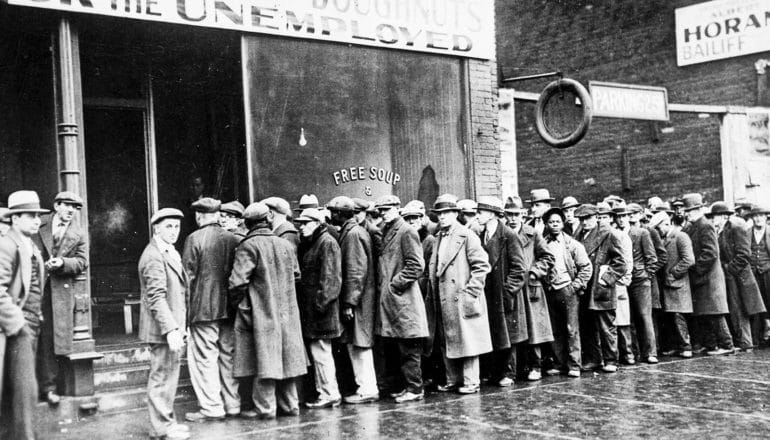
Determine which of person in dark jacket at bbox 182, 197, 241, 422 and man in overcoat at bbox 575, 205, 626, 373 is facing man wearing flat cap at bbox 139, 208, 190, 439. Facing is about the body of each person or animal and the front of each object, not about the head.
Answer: man in overcoat at bbox 575, 205, 626, 373

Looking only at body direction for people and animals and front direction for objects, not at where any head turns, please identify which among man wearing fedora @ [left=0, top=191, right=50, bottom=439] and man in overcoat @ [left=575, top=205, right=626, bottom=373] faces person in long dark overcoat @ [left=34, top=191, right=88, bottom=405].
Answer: the man in overcoat

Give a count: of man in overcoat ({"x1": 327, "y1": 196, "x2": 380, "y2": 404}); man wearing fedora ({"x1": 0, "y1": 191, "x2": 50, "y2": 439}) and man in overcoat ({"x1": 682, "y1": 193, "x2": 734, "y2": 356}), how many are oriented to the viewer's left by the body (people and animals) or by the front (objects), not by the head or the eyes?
2

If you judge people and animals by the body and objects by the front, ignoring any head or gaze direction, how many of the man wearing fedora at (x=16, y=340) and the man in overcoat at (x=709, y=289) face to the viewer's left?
1

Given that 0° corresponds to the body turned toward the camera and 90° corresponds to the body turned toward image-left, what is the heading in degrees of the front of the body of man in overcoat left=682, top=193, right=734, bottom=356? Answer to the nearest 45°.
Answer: approximately 90°

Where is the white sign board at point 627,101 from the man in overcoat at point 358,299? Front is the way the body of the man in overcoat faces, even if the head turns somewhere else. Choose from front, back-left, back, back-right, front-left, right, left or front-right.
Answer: back-right

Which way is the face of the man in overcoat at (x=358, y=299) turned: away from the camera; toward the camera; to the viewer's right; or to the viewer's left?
to the viewer's left

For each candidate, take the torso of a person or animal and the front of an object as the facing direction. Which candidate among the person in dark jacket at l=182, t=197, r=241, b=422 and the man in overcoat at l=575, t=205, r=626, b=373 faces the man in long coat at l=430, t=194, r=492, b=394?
the man in overcoat at l=575, t=205, r=626, b=373

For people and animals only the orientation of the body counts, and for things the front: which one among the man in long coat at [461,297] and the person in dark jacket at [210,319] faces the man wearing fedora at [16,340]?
the man in long coat

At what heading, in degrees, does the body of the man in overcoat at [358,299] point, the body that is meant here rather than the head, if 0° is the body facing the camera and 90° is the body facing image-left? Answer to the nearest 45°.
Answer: approximately 90°

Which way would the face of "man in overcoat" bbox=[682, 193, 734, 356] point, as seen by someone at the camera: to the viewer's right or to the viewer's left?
to the viewer's left

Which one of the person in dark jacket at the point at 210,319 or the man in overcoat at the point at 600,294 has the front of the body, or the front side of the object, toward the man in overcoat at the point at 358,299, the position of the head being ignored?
the man in overcoat at the point at 600,294
